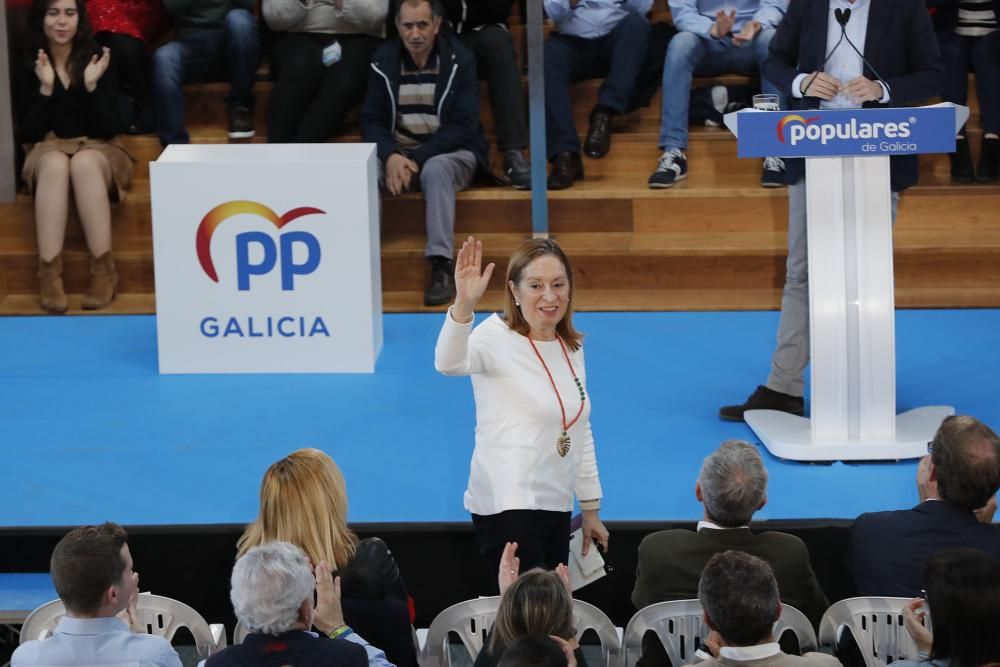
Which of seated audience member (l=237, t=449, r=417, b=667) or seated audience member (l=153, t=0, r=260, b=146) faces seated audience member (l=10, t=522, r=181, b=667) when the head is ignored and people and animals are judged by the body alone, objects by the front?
seated audience member (l=153, t=0, r=260, b=146)

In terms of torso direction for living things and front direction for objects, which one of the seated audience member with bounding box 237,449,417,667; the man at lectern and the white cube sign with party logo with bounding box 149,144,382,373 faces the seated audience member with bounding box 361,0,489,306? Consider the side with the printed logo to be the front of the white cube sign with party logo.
the seated audience member with bounding box 237,449,417,667

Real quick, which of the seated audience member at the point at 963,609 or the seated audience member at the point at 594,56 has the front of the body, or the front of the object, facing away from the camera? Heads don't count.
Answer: the seated audience member at the point at 963,609

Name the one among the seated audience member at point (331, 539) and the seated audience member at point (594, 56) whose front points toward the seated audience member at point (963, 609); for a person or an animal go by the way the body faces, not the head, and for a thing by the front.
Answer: the seated audience member at point (594, 56)

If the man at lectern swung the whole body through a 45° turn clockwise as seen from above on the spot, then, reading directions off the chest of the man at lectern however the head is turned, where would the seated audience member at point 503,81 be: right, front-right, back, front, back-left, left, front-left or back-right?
right

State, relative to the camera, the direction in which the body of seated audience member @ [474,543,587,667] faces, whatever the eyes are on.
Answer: away from the camera

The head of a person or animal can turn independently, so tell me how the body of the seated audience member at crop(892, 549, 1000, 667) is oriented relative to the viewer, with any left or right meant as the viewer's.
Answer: facing away from the viewer

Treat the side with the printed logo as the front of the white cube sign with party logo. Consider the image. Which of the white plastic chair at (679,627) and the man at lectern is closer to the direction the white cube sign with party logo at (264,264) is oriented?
the white plastic chair

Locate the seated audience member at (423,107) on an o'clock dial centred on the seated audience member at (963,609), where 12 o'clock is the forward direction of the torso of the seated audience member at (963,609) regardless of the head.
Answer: the seated audience member at (423,107) is roughly at 11 o'clock from the seated audience member at (963,609).

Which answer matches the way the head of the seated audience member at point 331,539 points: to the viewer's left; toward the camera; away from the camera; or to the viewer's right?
away from the camera

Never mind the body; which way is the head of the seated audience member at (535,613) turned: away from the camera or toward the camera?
away from the camera

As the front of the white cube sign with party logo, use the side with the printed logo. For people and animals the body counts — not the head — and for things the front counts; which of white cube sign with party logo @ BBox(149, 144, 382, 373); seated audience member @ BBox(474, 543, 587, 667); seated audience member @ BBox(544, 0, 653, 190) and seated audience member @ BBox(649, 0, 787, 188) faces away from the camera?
seated audience member @ BBox(474, 543, 587, 667)
